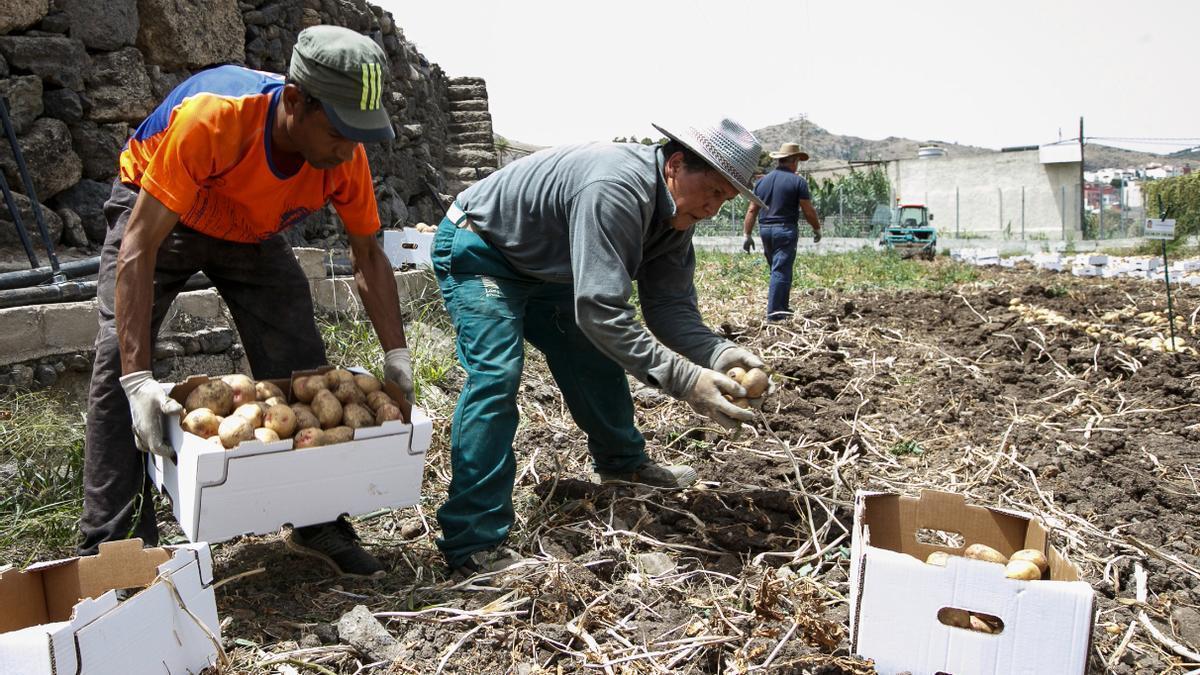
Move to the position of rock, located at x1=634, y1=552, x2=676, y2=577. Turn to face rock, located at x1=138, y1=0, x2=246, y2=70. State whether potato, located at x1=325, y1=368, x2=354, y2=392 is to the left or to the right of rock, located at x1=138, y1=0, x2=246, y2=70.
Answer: left

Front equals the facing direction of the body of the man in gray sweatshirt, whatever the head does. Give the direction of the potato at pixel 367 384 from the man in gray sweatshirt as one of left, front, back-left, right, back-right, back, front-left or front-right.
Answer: back

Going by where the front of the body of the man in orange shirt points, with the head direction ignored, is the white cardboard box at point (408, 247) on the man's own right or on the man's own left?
on the man's own left

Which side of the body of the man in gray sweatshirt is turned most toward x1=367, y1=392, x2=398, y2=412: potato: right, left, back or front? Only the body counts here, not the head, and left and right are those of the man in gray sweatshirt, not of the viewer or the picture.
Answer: back

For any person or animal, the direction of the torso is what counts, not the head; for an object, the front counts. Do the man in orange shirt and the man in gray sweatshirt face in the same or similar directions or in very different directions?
same or similar directions

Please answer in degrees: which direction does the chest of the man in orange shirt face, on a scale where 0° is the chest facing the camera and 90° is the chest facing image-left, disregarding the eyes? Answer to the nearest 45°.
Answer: approximately 315°

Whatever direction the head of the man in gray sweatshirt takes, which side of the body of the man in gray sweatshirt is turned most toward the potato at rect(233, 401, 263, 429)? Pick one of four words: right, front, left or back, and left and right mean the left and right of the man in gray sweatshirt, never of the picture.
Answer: back

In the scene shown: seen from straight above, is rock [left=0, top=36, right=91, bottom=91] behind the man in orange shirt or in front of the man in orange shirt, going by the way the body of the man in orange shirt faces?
behind

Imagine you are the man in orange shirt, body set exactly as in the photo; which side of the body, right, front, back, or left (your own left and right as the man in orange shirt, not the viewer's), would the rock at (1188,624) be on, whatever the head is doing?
front

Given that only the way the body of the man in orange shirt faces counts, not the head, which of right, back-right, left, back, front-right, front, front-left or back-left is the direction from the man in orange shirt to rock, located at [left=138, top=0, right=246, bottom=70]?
back-left

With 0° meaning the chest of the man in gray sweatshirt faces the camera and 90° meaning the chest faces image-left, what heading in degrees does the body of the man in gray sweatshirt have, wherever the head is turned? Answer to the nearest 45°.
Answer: approximately 270°

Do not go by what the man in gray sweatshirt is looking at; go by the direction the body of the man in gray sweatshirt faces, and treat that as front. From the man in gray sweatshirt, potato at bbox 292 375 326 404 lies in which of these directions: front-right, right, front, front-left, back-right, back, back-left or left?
back

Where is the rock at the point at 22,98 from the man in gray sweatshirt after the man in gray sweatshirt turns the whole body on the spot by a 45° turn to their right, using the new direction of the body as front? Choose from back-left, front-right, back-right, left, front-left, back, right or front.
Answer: back

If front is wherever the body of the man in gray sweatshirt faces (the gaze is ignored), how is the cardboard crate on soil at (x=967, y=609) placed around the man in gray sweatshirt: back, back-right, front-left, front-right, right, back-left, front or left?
front-right

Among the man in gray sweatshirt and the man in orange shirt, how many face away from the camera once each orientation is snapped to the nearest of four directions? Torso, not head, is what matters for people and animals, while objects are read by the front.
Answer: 0
